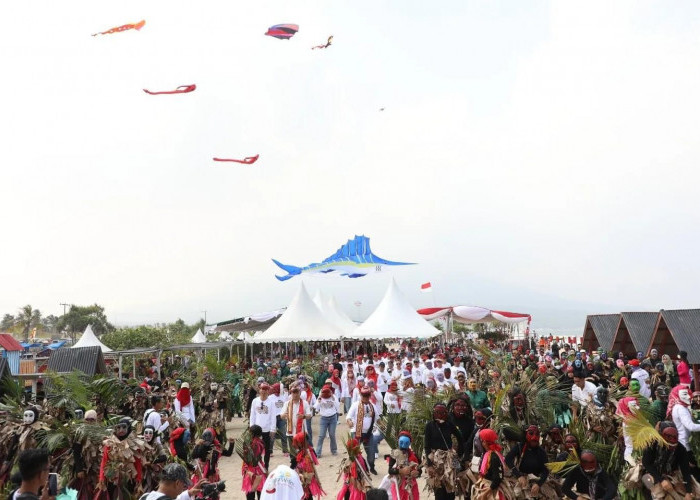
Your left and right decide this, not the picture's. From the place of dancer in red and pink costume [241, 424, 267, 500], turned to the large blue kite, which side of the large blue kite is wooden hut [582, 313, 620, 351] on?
right

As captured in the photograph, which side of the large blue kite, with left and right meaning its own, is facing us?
right

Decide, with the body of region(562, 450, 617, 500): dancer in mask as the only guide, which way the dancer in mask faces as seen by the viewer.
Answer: toward the camera

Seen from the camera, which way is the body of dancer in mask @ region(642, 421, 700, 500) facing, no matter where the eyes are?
toward the camera

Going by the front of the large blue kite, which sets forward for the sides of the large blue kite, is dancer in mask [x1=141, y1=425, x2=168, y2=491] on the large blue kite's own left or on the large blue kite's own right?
on the large blue kite's own right

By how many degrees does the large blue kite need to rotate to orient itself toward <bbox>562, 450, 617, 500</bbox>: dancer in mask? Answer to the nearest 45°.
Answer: approximately 90° to its right

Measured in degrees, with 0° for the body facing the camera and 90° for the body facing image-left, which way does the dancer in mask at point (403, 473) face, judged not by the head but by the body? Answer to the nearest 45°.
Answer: approximately 0°

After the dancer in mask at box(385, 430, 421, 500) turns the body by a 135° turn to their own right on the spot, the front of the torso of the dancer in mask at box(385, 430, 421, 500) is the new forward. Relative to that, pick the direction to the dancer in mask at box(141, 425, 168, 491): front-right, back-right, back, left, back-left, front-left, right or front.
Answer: front-left

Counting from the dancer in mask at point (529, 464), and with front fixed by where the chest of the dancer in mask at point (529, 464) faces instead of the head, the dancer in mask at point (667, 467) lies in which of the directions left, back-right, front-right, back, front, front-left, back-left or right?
left

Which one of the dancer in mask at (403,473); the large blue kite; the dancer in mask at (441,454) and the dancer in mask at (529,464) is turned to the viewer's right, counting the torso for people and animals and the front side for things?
the large blue kite

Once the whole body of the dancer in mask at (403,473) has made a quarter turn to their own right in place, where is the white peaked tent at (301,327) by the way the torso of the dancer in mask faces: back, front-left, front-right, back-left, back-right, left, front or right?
right

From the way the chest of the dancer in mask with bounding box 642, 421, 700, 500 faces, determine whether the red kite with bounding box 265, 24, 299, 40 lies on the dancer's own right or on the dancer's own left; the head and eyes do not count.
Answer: on the dancer's own right

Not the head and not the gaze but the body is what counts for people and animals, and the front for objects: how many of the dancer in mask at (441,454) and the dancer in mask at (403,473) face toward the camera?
2

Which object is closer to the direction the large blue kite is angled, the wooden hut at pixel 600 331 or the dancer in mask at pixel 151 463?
the wooden hut
